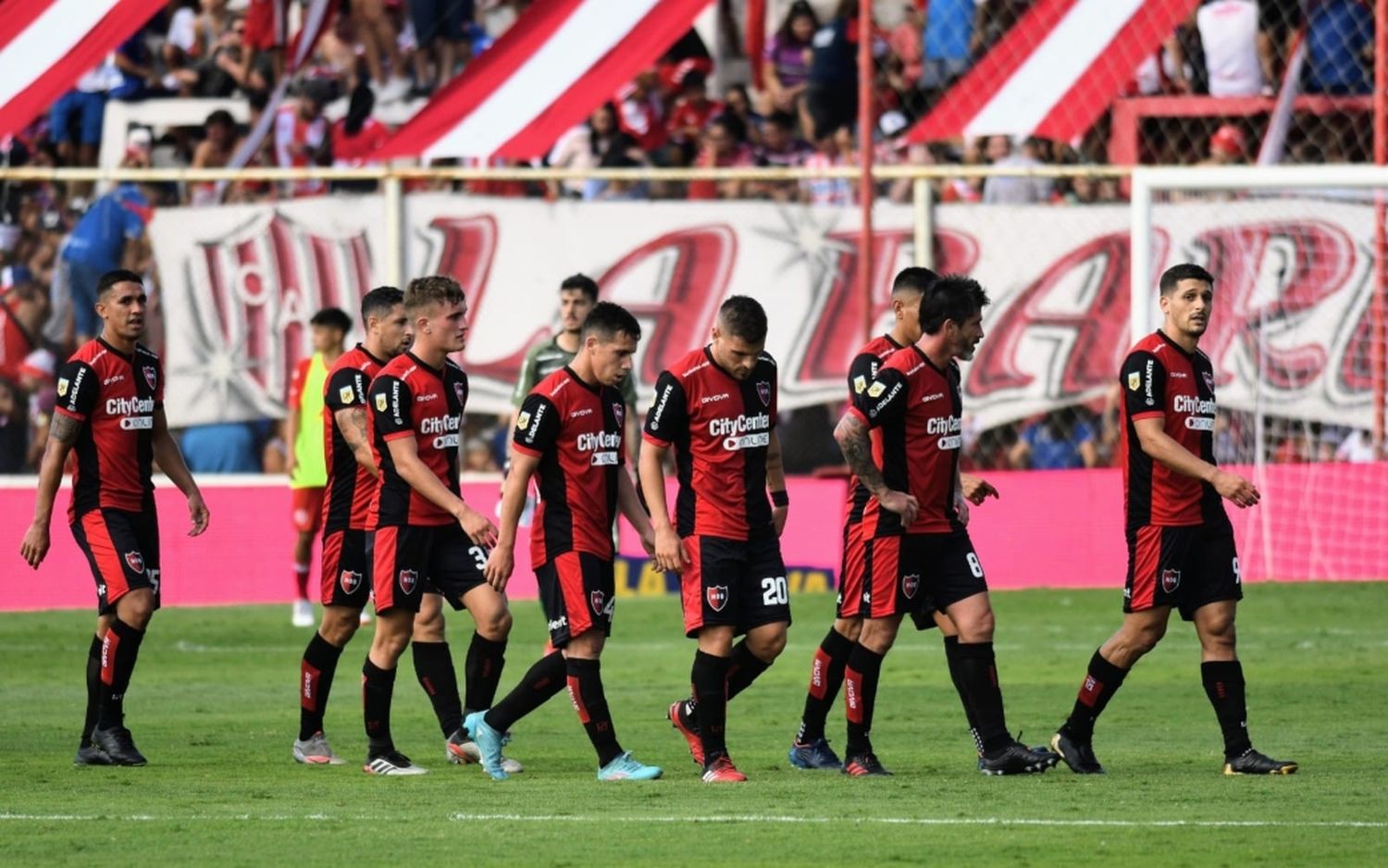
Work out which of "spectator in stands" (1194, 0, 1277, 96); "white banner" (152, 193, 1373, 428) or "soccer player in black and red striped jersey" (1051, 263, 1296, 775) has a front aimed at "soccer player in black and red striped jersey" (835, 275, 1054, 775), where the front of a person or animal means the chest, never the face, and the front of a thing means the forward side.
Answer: the white banner

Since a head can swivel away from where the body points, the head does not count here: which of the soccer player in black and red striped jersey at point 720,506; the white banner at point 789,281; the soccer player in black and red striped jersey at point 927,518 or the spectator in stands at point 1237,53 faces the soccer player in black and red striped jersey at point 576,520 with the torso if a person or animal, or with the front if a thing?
the white banner

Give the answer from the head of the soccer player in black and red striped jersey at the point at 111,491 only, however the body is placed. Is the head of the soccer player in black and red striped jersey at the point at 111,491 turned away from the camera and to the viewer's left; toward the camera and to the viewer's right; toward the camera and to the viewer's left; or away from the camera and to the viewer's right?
toward the camera and to the viewer's right

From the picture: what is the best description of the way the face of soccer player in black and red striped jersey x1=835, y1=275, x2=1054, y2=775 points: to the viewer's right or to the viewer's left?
to the viewer's right

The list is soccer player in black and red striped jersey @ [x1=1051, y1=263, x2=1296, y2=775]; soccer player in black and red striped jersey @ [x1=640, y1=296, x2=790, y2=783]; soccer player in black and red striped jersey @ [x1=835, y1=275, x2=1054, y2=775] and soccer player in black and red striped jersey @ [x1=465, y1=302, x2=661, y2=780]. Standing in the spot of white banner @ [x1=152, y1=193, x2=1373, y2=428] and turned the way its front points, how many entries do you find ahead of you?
4

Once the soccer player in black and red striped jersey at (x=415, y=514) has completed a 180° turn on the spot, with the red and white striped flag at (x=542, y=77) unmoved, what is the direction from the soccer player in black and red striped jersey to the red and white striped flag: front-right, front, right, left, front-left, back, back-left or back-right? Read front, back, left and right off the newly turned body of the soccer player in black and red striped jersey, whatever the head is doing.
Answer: front-right

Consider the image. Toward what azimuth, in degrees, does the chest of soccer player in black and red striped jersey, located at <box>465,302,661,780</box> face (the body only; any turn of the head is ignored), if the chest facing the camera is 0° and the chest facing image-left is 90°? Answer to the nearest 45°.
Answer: approximately 315°
